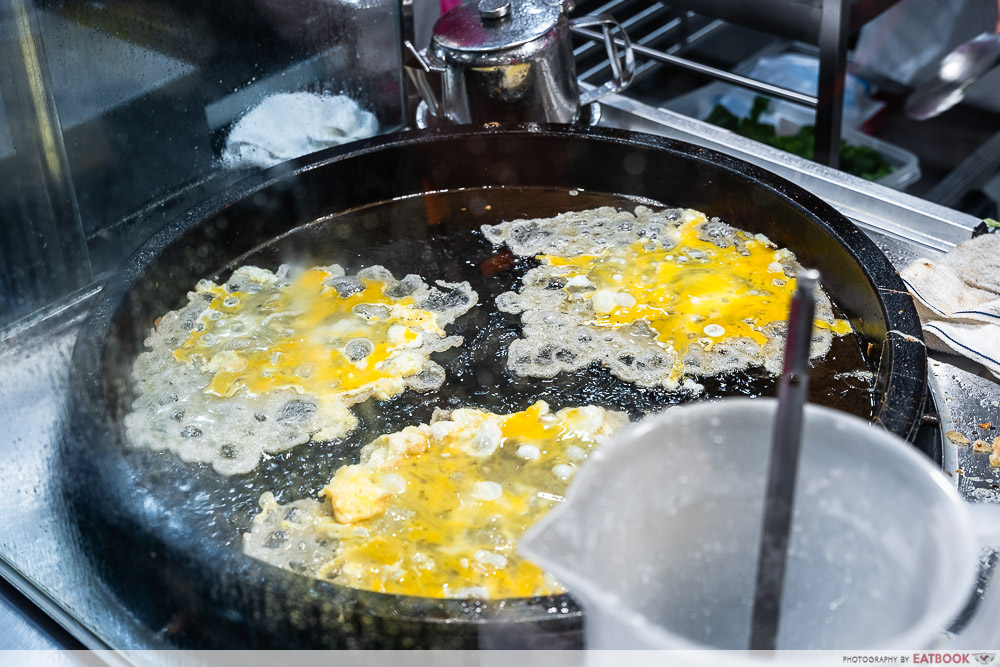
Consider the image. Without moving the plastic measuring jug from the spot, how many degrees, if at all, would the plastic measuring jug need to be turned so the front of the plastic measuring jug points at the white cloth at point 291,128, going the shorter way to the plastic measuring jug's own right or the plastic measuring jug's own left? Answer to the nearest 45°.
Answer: approximately 45° to the plastic measuring jug's own right

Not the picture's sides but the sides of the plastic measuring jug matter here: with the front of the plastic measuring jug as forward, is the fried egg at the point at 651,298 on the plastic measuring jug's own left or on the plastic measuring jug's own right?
on the plastic measuring jug's own right

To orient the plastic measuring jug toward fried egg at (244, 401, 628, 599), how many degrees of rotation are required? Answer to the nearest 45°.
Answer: approximately 45° to its right

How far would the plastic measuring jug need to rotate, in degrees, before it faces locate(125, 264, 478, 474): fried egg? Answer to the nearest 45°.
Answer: approximately 45° to its right

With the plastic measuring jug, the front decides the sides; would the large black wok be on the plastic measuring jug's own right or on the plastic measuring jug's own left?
on the plastic measuring jug's own right

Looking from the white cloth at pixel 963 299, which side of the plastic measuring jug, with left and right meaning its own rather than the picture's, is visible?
right

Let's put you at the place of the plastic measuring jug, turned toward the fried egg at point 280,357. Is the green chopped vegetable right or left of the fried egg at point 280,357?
right

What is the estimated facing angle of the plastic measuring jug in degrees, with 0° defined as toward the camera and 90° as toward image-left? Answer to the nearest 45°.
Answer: approximately 90°

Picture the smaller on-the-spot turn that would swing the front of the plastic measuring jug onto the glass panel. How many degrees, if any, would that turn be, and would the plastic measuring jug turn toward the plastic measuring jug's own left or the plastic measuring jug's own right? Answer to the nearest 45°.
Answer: approximately 45° to the plastic measuring jug's own right

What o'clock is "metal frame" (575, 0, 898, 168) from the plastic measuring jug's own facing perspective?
The metal frame is roughly at 3 o'clock from the plastic measuring jug.
